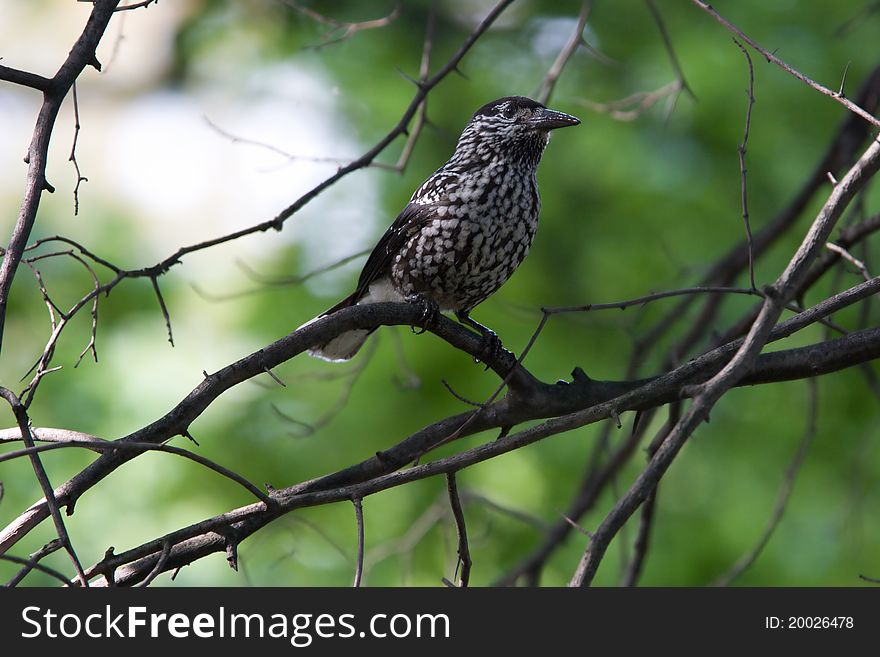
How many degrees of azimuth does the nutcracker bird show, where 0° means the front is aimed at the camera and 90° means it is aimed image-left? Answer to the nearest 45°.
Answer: approximately 315°
